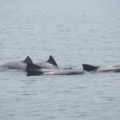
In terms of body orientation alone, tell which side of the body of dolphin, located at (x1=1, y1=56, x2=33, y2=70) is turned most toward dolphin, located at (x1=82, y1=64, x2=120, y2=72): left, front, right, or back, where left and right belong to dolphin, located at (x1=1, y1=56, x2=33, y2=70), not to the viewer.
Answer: back

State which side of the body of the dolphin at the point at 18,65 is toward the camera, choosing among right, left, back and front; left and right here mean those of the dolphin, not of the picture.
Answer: left

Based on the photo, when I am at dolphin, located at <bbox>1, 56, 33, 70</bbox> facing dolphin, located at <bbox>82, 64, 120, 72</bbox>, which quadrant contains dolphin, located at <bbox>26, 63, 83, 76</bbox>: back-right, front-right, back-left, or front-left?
front-right

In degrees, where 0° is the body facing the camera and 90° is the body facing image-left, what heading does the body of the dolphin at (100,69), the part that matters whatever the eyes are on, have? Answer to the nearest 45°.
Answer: approximately 270°

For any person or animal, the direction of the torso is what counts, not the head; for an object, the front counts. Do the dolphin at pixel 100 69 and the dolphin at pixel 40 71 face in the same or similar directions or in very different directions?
same or similar directions

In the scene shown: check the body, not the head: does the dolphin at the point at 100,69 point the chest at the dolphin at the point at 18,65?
no
